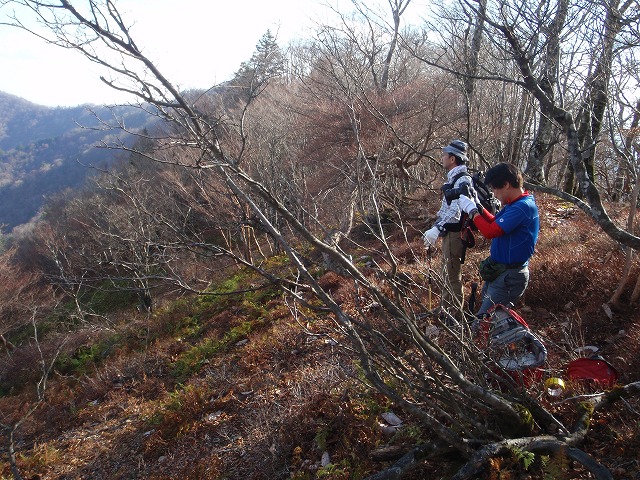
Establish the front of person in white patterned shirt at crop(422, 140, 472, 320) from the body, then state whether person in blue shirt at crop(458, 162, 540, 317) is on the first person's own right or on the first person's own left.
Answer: on the first person's own left

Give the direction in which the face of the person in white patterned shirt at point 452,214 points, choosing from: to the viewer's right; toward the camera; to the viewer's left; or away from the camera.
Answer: to the viewer's left

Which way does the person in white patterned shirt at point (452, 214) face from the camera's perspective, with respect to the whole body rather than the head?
to the viewer's left

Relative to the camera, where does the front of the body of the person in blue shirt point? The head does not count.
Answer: to the viewer's left

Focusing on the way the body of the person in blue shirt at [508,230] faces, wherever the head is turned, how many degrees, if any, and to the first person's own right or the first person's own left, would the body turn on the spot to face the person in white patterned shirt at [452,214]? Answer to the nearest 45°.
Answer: approximately 45° to the first person's own right

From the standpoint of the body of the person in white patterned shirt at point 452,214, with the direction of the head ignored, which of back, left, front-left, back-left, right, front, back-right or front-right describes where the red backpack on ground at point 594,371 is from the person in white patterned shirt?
back-left
